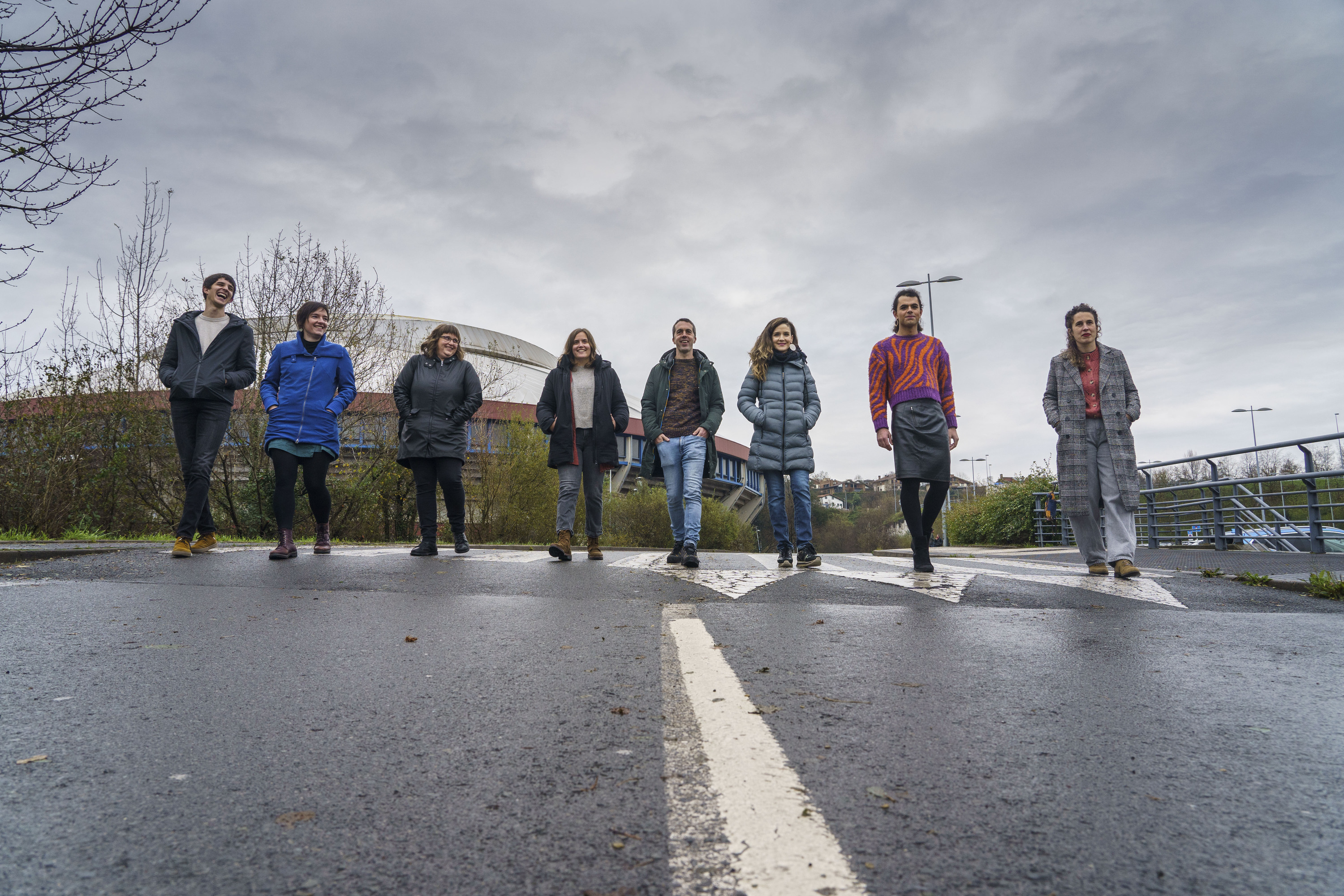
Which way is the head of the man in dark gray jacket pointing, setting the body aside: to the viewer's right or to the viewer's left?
to the viewer's right

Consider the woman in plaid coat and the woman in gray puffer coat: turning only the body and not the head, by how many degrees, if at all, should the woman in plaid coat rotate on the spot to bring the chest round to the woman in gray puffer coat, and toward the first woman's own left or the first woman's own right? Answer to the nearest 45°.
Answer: approximately 90° to the first woman's own right

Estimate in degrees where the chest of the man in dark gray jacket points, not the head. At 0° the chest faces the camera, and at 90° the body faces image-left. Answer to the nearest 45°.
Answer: approximately 0°

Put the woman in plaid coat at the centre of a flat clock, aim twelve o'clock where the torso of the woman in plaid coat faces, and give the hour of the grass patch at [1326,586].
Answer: The grass patch is roughly at 10 o'clock from the woman in plaid coat.

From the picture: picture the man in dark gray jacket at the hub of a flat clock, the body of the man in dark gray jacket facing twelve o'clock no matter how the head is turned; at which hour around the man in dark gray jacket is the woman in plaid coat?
The woman in plaid coat is roughly at 10 o'clock from the man in dark gray jacket.

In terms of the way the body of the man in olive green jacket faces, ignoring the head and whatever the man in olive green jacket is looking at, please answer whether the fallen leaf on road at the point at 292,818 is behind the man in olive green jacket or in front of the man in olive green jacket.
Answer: in front

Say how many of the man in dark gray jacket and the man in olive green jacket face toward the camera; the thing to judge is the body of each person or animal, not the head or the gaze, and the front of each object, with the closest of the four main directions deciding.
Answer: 2

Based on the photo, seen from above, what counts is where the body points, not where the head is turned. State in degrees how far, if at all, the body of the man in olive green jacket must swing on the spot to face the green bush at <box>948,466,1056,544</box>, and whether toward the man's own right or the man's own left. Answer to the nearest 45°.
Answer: approximately 135° to the man's own left

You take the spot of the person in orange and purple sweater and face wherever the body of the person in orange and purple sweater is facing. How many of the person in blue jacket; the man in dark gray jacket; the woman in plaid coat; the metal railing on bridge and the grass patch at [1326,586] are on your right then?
2

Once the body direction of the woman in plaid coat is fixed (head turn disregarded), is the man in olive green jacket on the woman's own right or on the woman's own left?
on the woman's own right

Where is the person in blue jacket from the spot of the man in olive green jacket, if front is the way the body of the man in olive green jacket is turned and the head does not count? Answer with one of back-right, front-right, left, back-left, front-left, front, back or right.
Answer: right

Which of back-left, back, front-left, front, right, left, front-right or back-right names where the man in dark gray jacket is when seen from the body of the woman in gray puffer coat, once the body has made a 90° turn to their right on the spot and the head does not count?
front
